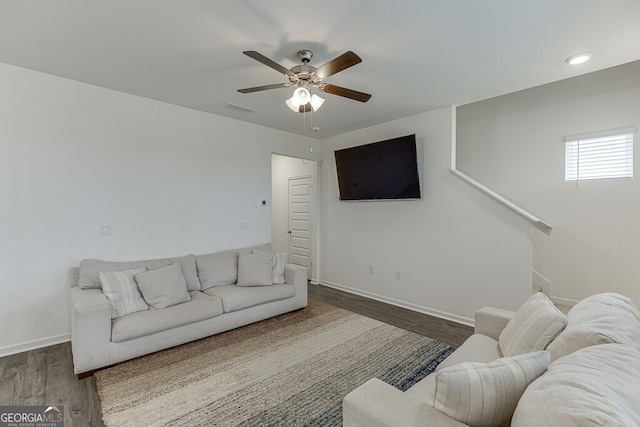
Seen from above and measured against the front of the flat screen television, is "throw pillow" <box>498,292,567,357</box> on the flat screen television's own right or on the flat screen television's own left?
on the flat screen television's own left

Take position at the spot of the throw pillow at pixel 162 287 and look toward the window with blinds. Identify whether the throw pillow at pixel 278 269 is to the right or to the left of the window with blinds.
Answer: left

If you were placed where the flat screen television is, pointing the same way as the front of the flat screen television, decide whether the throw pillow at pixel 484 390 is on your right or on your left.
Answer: on your left

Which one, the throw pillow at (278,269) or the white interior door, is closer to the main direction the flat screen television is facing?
the throw pillow

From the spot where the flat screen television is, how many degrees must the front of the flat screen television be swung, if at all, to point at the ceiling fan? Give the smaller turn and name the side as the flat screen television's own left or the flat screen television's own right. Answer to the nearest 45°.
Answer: approximately 45° to the flat screen television's own left

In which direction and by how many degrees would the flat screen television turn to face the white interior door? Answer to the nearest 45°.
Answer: approximately 90° to its right

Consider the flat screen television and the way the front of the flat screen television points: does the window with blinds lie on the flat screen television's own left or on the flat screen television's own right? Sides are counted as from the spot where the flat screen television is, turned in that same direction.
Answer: on the flat screen television's own left

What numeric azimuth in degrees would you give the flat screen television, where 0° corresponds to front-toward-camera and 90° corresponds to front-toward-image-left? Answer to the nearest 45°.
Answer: approximately 45°

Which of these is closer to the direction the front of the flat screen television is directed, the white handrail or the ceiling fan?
the ceiling fan

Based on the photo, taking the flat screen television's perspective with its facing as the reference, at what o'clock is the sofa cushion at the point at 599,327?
The sofa cushion is roughly at 10 o'clock from the flat screen television.
